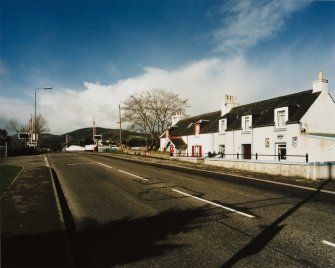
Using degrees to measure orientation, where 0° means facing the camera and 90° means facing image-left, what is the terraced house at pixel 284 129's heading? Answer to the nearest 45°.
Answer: approximately 45°
